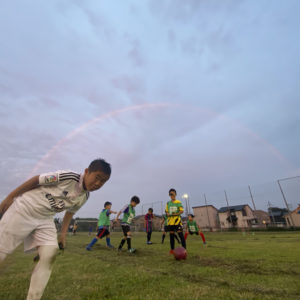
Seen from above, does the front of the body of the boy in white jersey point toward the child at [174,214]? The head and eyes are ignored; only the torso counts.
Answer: no

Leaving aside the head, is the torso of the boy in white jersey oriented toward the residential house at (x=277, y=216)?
no
